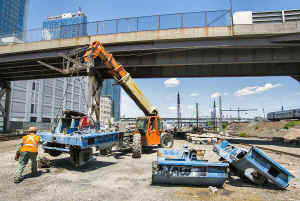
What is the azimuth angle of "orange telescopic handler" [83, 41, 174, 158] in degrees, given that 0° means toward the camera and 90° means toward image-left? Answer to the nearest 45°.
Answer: approximately 45°

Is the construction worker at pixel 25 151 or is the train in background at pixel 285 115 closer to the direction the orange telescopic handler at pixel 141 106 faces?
the construction worker

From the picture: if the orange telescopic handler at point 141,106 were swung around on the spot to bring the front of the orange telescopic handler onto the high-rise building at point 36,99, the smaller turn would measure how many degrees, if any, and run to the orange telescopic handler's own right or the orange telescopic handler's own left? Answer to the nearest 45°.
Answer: approximately 90° to the orange telescopic handler's own right

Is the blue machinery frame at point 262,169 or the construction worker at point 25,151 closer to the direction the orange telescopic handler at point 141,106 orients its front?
the construction worker

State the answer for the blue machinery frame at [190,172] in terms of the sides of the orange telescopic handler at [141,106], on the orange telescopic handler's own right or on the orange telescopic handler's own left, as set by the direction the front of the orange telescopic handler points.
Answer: on the orange telescopic handler's own left

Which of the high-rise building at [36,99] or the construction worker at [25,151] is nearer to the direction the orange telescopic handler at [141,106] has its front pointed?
the construction worker

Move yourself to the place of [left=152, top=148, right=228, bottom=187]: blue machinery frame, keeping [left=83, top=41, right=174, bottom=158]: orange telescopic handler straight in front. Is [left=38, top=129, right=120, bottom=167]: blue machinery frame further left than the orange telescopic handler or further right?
left

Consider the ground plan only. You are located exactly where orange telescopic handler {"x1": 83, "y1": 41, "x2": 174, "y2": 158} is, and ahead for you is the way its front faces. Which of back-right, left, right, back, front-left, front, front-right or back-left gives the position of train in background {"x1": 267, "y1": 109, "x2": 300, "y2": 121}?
back

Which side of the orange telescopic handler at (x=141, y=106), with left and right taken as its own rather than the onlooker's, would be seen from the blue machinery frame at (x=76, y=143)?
front
